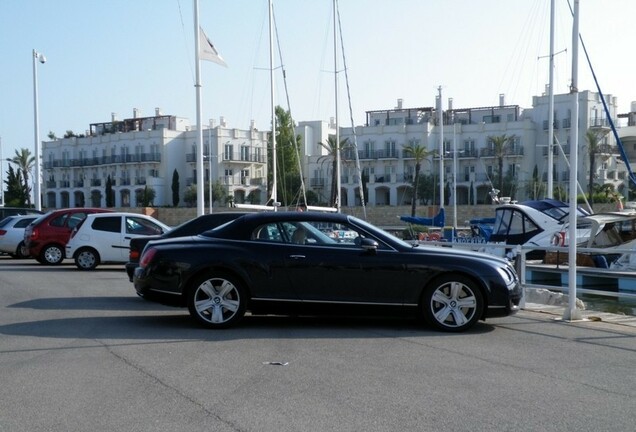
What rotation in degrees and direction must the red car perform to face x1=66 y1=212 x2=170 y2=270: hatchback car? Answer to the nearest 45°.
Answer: approximately 45° to its right

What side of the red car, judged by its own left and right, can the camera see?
right

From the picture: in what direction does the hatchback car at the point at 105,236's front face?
to the viewer's right

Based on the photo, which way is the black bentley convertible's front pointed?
to the viewer's right

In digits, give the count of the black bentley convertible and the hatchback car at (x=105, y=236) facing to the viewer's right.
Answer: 2

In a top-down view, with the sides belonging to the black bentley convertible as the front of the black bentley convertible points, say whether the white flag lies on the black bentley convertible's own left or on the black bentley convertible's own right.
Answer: on the black bentley convertible's own left

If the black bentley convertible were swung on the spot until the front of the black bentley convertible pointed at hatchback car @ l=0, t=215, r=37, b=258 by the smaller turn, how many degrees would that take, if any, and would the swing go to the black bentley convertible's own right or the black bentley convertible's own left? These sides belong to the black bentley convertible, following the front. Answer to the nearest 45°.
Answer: approximately 135° to the black bentley convertible's own left
